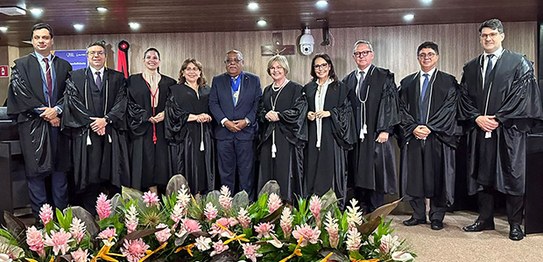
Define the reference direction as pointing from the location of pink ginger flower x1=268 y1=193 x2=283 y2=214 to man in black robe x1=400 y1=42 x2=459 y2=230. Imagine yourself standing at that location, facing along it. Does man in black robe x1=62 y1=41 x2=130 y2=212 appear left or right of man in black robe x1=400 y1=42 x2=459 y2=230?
left

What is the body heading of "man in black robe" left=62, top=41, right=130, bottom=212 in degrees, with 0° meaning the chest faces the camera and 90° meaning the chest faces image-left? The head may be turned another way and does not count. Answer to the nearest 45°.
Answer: approximately 0°

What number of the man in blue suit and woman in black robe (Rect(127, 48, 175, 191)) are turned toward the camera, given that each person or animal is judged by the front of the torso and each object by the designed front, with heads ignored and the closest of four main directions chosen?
2

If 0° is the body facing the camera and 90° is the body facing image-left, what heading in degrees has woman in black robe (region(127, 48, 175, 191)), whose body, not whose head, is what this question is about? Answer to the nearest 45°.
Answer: approximately 0°

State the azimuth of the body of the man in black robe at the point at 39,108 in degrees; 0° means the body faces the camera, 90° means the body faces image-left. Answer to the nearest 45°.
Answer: approximately 315°

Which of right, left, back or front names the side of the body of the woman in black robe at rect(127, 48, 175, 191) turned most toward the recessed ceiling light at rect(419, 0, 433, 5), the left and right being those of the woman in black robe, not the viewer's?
left

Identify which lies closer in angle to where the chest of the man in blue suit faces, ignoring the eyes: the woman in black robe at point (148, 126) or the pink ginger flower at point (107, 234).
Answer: the pink ginger flower
